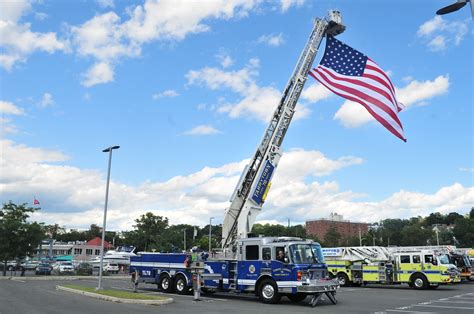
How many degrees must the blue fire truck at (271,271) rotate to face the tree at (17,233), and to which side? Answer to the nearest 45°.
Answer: approximately 180°

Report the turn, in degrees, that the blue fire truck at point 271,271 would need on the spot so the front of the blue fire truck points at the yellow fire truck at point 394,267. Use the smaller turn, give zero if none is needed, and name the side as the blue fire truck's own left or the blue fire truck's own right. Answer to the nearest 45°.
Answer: approximately 90° to the blue fire truck's own left

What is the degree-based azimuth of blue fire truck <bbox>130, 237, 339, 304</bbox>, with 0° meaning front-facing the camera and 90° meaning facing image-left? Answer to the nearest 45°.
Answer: approximately 315°
